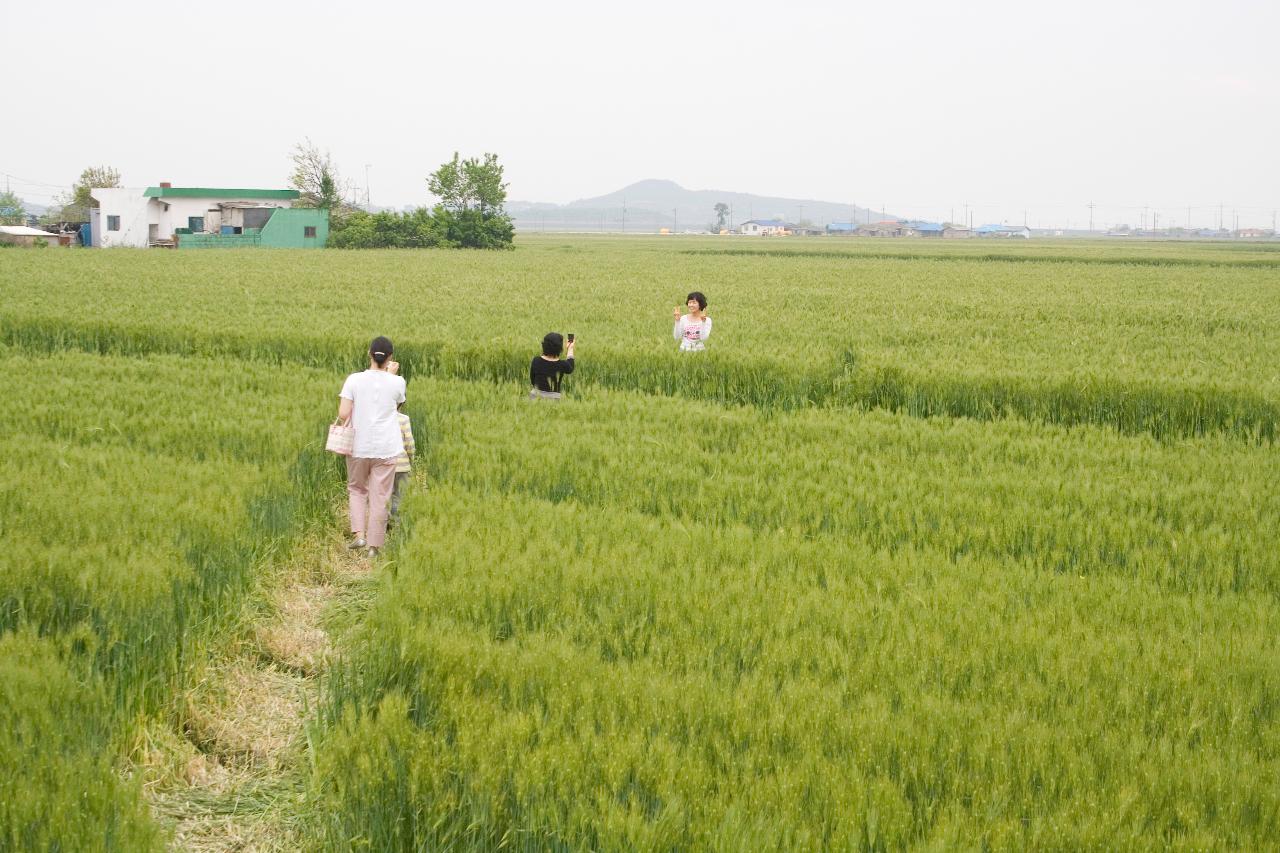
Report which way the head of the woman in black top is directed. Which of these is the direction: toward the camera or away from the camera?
away from the camera

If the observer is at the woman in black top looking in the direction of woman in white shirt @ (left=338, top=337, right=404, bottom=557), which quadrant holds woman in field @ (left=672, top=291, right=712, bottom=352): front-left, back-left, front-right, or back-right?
back-left

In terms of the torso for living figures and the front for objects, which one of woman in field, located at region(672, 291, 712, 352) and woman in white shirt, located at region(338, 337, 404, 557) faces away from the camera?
the woman in white shirt

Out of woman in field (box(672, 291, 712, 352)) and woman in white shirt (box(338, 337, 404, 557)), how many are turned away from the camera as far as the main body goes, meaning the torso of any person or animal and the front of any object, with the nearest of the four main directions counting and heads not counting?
1

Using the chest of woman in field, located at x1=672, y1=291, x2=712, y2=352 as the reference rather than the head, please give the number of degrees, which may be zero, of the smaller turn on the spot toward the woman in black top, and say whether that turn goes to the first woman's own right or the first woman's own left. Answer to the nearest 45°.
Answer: approximately 45° to the first woman's own right

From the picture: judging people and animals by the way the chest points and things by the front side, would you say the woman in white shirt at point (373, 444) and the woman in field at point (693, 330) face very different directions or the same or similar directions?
very different directions

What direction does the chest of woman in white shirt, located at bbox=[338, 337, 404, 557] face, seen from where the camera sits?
away from the camera

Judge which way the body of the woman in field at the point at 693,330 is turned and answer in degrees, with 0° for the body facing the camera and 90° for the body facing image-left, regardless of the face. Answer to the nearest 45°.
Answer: approximately 0°
